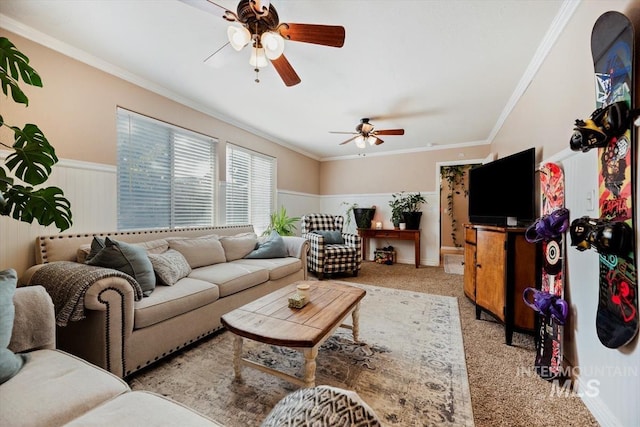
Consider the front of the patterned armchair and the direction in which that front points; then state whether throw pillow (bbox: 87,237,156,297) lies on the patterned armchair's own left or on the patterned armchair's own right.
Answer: on the patterned armchair's own right

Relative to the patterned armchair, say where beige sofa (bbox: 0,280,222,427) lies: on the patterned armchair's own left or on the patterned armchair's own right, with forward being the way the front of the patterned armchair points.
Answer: on the patterned armchair's own right

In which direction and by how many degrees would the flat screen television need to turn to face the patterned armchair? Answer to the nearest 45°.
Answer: approximately 45° to its right

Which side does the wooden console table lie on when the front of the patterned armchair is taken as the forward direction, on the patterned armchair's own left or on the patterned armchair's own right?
on the patterned armchair's own left

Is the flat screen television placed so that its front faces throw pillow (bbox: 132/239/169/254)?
yes

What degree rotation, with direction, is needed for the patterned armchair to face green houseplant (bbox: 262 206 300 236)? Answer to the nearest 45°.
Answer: approximately 135° to its right

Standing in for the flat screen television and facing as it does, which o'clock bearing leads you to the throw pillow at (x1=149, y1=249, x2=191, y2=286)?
The throw pillow is roughly at 12 o'clock from the flat screen television.

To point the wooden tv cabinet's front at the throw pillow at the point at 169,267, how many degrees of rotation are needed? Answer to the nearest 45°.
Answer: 0° — it already faces it

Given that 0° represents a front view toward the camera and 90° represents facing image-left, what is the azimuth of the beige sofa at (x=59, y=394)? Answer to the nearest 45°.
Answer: approximately 225°

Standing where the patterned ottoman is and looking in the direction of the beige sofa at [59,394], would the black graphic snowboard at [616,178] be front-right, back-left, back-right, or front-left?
back-right

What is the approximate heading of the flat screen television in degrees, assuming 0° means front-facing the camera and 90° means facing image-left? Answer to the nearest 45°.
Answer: approximately 45°
